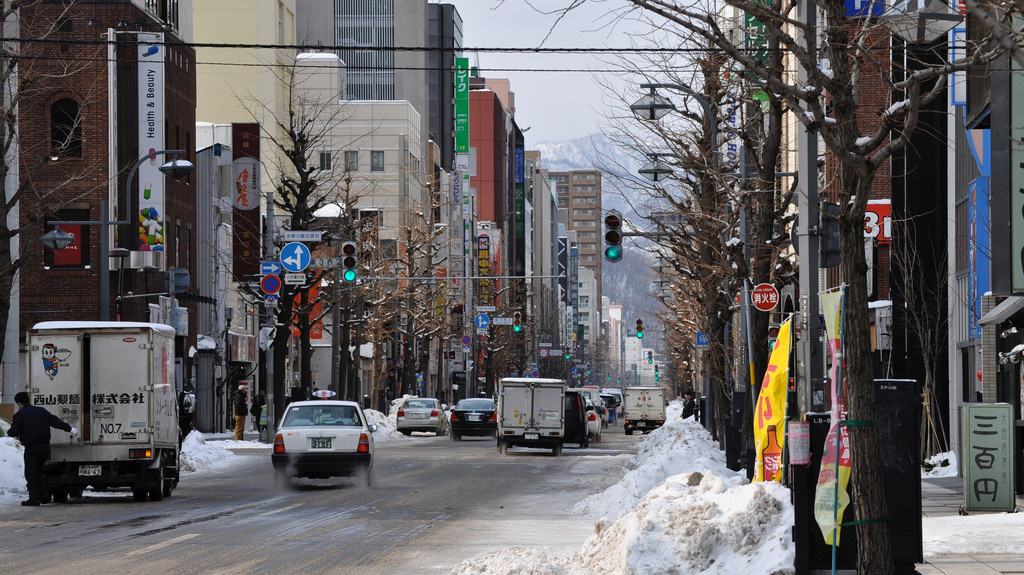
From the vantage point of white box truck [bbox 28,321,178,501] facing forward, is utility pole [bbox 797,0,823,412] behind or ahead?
behind

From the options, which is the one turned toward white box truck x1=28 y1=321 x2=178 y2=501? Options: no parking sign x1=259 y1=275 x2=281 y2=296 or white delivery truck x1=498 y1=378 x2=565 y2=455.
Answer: the no parking sign

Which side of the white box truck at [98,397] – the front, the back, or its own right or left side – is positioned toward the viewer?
back

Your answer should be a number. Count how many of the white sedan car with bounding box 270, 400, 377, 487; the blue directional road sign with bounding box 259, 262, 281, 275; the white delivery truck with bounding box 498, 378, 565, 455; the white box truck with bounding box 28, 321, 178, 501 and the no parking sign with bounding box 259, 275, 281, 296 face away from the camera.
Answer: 3

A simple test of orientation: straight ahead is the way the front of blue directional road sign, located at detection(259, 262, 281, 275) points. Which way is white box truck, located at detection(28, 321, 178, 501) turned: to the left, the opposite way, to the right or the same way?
the opposite way

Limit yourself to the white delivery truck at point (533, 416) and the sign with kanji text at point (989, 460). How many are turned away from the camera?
1

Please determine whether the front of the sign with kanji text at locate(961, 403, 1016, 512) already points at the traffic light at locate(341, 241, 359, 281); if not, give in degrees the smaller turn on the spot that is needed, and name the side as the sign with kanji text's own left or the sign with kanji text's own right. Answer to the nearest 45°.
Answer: approximately 135° to the sign with kanji text's own right

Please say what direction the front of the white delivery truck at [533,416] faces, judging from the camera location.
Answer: facing away from the viewer

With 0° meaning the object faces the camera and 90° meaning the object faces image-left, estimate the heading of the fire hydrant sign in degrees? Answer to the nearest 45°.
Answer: approximately 0°

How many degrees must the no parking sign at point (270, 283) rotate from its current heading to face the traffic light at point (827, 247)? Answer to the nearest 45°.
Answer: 0° — it already faces it

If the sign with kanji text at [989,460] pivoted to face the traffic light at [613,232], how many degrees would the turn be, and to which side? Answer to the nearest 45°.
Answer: approximately 135° to its right

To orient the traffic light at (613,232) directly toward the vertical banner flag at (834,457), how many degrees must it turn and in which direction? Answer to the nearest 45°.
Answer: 0° — it already faces it

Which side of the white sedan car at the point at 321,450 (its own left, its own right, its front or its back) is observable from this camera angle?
back
